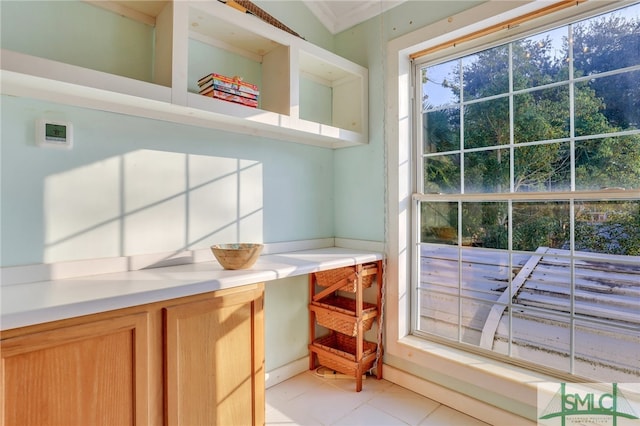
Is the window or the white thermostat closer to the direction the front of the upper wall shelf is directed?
the window

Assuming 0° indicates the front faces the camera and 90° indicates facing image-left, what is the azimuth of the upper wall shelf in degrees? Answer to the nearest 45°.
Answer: approximately 315°
